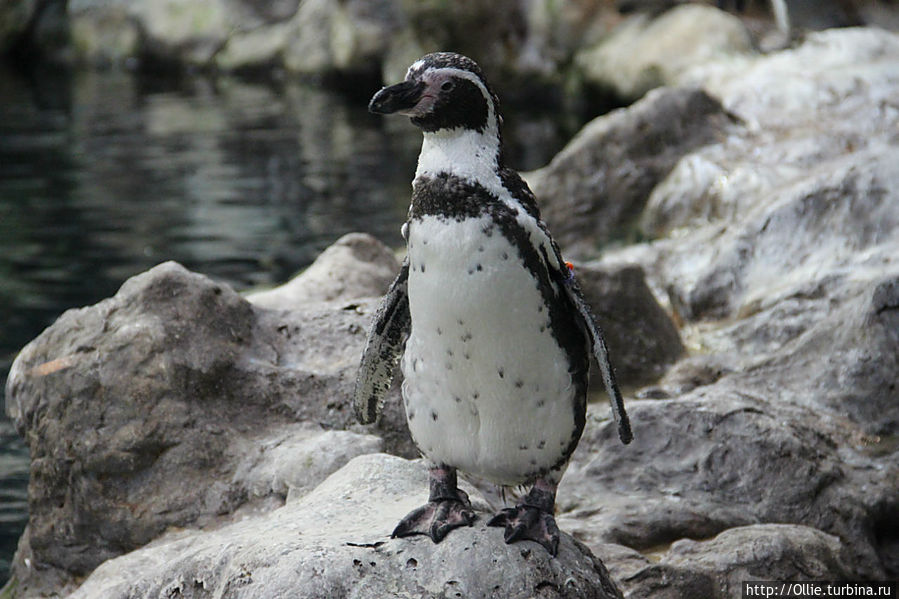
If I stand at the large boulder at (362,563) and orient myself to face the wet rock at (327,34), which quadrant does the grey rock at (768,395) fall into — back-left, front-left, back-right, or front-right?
front-right

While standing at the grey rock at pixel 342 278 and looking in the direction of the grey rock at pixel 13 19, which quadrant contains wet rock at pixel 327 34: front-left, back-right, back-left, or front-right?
front-right

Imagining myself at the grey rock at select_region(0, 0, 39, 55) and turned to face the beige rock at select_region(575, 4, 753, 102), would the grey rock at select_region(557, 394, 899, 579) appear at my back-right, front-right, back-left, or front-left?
front-right

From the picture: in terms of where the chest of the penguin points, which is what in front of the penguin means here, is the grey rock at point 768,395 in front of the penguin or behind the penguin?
behind

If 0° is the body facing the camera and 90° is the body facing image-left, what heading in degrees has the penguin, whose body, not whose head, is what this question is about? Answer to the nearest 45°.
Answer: approximately 45°

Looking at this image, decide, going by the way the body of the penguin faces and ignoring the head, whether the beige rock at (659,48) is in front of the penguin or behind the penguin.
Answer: behind

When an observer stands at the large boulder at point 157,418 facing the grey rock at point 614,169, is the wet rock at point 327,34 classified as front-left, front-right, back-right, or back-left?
front-left

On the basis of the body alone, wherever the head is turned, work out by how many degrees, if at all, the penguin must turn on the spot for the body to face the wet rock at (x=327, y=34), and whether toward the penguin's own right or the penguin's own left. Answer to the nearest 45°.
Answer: approximately 135° to the penguin's own right

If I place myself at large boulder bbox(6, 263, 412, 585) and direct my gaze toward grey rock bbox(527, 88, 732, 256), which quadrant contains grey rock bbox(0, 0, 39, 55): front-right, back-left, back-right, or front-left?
front-left

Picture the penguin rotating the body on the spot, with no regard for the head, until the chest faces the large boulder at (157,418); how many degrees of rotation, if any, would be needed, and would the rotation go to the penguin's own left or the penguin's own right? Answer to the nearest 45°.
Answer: approximately 90° to the penguin's own right
